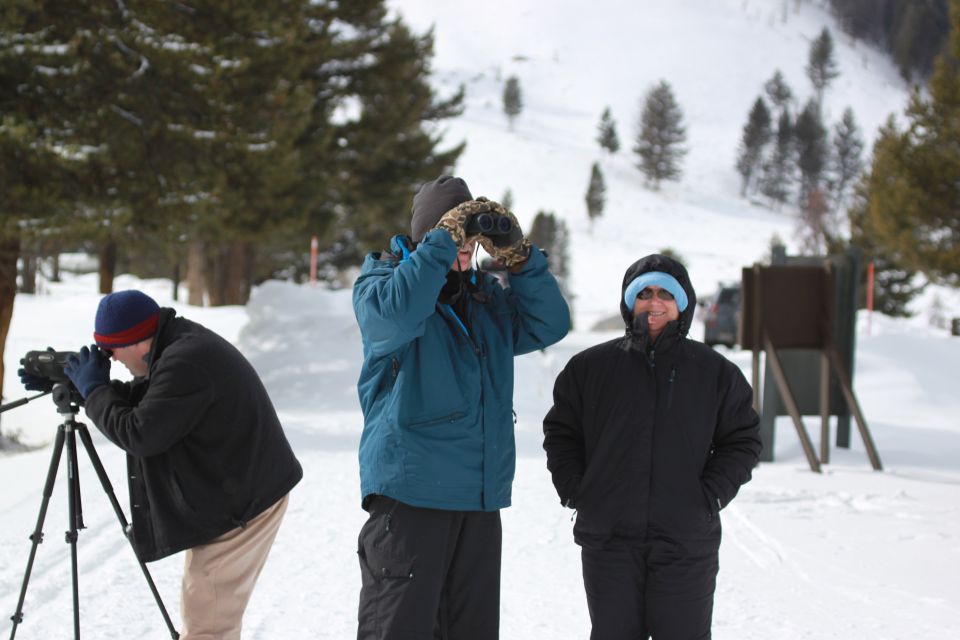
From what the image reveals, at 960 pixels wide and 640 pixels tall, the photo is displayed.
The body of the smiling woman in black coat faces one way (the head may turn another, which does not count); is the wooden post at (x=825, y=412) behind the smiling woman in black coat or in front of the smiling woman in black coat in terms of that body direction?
behind

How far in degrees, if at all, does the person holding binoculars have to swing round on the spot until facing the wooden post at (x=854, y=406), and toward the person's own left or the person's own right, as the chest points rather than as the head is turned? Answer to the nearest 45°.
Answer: approximately 90° to the person's own left

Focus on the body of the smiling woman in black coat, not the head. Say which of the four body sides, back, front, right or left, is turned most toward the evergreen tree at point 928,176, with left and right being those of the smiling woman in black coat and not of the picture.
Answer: back

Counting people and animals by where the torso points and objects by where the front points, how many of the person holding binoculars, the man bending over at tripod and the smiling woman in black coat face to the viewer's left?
1

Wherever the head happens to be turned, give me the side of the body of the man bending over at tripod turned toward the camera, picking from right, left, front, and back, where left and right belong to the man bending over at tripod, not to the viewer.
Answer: left

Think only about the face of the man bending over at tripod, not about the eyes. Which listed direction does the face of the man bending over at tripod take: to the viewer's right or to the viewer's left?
to the viewer's left

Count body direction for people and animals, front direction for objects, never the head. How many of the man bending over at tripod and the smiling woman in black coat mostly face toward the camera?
1

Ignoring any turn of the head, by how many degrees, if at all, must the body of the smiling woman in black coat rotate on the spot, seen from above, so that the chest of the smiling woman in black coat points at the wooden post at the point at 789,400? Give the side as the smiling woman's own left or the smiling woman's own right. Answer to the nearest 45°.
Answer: approximately 180°

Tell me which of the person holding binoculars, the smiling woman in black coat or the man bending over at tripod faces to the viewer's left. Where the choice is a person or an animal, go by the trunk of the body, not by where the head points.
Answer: the man bending over at tripod

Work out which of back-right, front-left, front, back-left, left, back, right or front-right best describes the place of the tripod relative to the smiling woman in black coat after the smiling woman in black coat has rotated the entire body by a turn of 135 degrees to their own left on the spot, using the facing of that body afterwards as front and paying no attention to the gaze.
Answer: back-left

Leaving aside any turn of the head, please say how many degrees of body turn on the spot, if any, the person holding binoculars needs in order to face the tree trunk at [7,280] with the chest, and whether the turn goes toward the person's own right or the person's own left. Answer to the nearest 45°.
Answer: approximately 180°
